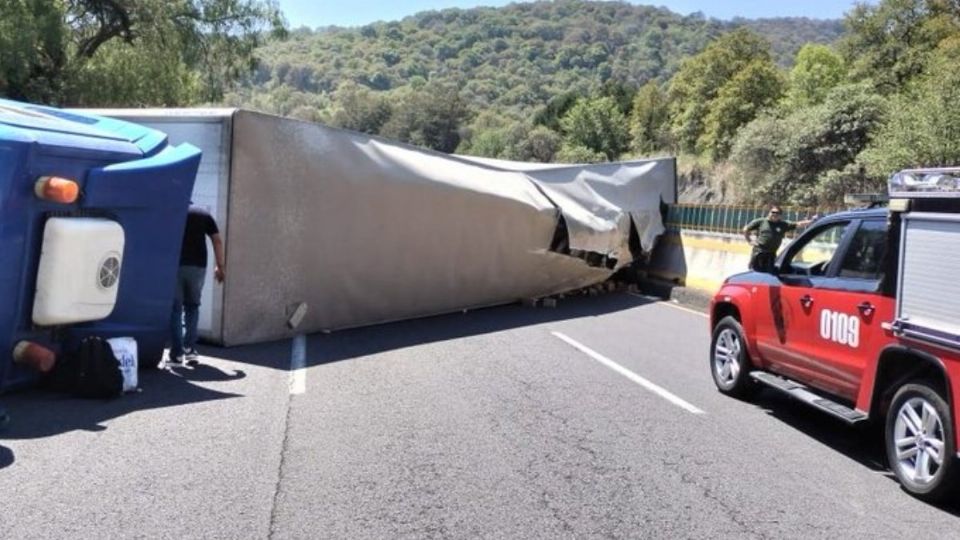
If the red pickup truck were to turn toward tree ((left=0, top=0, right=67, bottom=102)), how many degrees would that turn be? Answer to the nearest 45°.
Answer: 0° — it already faces it

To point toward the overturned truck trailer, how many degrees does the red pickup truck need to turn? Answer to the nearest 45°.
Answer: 0° — it already faces it

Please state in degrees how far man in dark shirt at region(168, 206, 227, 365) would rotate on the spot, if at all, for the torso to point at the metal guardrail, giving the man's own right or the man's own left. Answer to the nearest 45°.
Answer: approximately 45° to the man's own right

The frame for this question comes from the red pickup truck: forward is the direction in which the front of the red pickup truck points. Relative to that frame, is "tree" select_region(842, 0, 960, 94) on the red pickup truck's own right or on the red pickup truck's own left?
on the red pickup truck's own right

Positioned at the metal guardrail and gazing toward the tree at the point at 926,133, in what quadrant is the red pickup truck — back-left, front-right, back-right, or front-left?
back-right

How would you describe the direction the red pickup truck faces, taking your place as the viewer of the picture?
facing away from the viewer and to the left of the viewer

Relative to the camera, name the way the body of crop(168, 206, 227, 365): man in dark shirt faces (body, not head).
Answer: away from the camera
